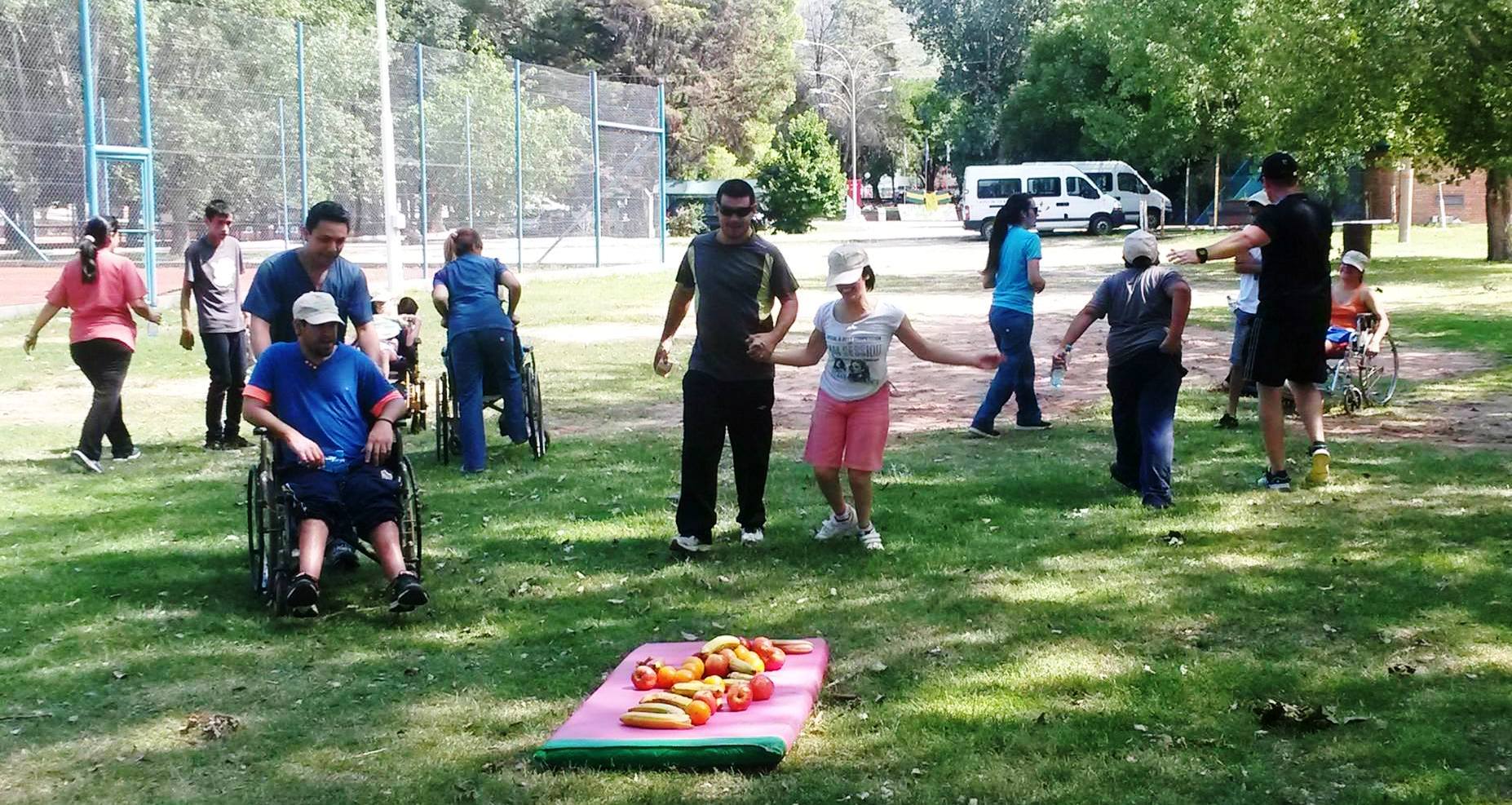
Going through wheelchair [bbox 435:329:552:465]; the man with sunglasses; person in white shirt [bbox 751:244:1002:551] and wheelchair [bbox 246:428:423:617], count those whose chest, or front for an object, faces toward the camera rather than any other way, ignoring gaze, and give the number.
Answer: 3

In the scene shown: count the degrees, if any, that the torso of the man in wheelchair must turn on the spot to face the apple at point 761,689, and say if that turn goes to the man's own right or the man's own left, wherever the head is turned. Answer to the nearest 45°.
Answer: approximately 45° to the man's own left

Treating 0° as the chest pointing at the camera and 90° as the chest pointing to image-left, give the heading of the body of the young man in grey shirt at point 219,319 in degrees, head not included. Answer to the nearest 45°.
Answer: approximately 315°

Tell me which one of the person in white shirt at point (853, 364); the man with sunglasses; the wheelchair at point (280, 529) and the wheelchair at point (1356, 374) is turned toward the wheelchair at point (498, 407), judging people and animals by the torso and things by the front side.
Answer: the wheelchair at point (1356, 374)

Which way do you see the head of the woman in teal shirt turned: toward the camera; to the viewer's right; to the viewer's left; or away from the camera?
to the viewer's right

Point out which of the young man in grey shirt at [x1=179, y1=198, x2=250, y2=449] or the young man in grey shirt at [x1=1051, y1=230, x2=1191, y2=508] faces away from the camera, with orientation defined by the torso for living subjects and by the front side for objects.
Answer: the young man in grey shirt at [x1=1051, y1=230, x2=1191, y2=508]

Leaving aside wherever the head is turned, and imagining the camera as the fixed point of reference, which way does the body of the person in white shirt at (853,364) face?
toward the camera

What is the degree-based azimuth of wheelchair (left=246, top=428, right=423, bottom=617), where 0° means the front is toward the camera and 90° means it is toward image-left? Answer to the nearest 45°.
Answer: approximately 0°

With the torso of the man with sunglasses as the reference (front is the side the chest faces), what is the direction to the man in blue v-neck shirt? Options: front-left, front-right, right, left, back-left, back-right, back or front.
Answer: right

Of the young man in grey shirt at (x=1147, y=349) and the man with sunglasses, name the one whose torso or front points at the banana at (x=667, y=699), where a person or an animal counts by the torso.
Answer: the man with sunglasses

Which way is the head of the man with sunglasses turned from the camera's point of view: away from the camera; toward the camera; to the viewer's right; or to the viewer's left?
toward the camera

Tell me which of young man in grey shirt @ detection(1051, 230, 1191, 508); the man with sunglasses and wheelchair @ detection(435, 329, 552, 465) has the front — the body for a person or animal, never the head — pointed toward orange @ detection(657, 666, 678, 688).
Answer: the man with sunglasses

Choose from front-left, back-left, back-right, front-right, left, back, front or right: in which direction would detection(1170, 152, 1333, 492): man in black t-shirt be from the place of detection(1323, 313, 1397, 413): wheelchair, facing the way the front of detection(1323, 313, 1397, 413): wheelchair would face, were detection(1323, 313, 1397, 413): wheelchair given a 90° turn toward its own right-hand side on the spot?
back-left

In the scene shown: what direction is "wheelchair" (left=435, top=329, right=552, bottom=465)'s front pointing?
away from the camera

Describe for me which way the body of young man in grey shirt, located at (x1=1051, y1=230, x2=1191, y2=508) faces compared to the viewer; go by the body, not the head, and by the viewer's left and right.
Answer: facing away from the viewer

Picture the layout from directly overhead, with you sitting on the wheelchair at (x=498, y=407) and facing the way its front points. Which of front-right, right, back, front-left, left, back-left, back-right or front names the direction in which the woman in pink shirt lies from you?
left
